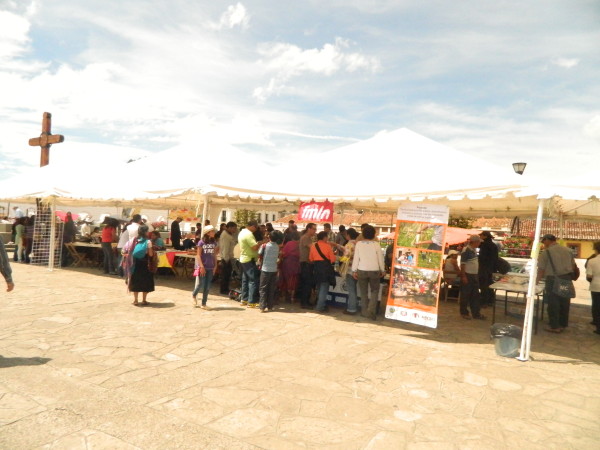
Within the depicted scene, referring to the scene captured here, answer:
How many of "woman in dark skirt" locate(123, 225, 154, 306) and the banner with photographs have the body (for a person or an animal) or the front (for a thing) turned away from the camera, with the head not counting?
1

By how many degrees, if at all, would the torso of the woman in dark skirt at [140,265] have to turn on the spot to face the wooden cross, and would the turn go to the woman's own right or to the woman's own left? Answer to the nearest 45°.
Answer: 0° — they already face it

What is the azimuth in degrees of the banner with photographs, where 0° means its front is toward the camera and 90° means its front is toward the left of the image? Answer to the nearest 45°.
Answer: approximately 0°

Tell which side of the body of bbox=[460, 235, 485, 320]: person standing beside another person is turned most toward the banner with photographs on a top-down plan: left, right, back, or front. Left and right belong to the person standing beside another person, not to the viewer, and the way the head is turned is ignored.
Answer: right

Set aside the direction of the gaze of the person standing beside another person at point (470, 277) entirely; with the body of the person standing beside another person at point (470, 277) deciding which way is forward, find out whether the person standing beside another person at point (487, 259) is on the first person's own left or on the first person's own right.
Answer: on the first person's own left
